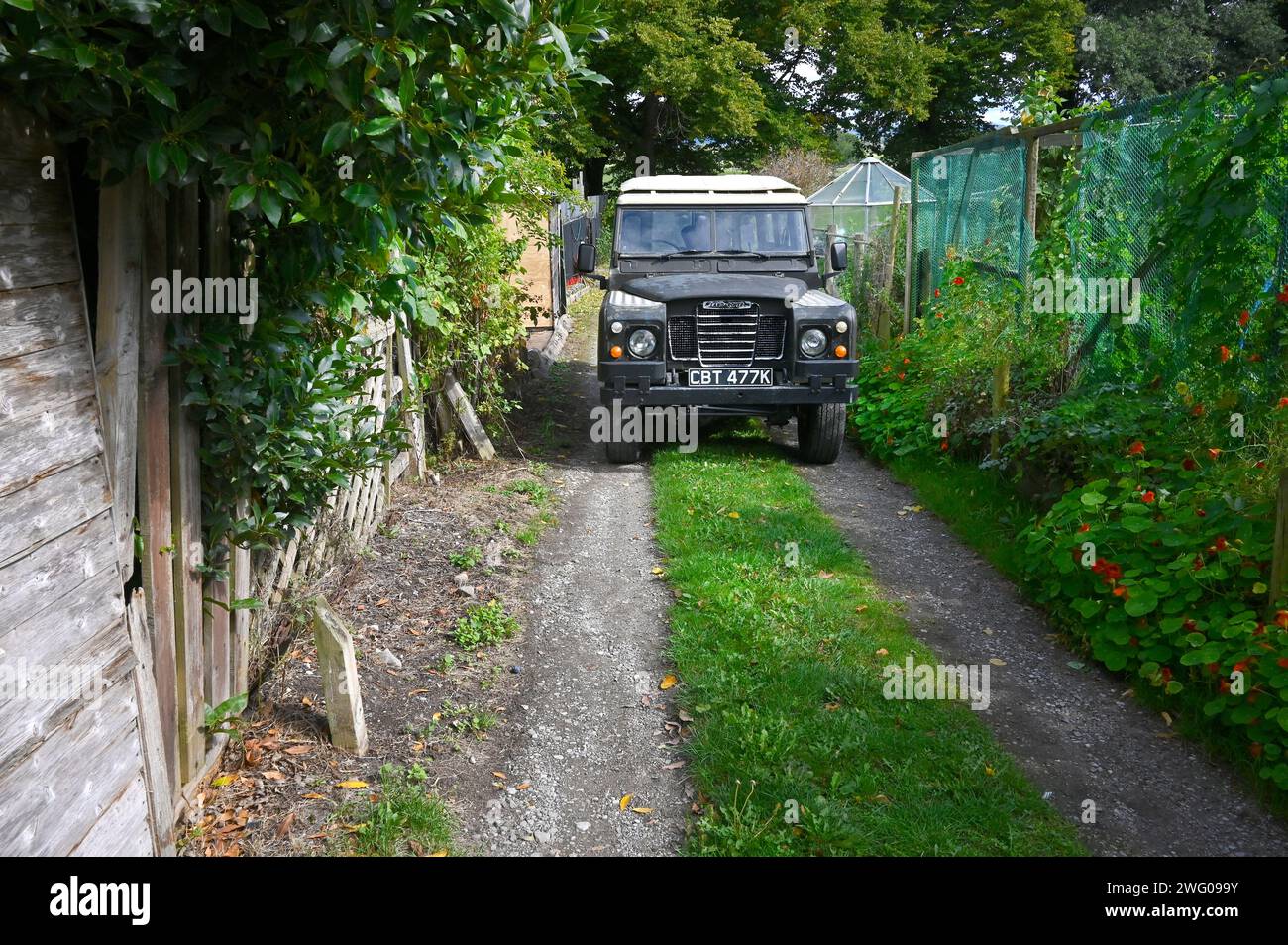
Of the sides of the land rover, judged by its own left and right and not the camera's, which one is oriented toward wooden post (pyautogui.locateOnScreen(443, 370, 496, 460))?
right

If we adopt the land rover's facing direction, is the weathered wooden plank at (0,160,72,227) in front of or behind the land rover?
in front

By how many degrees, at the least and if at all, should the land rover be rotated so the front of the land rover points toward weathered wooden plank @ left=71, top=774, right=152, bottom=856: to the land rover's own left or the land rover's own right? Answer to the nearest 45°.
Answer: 0° — it already faces it

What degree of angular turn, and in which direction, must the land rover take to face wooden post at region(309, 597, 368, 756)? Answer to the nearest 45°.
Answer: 0° — it already faces it

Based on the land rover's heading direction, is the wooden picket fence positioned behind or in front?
in front

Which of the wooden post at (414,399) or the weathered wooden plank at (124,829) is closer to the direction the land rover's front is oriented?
the weathered wooden plank

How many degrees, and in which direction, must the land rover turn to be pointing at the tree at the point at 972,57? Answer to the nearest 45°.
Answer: approximately 180°

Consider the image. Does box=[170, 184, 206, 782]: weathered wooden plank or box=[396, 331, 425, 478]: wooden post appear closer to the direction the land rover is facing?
the weathered wooden plank

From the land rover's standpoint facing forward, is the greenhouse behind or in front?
behind

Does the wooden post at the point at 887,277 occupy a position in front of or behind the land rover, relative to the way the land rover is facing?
behind

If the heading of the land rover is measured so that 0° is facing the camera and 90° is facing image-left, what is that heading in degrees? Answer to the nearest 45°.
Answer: approximately 0°
